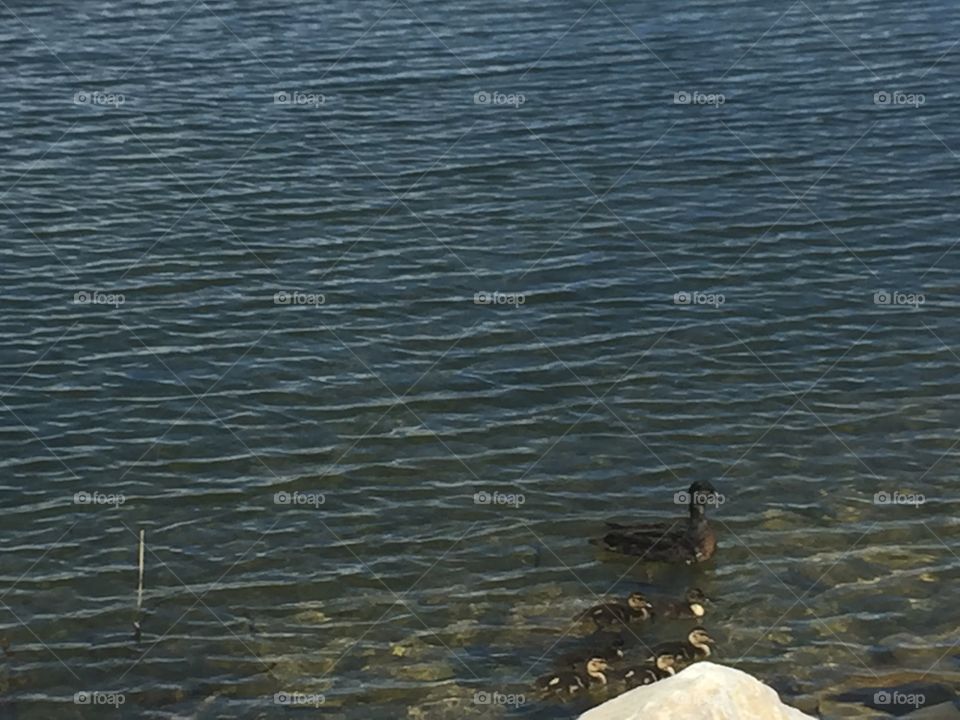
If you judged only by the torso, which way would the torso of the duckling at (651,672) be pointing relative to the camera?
to the viewer's right

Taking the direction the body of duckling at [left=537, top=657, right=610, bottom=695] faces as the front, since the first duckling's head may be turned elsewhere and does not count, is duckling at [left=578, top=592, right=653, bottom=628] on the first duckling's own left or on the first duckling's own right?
on the first duckling's own left

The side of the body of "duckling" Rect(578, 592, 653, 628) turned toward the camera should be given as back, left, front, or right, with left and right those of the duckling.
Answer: right

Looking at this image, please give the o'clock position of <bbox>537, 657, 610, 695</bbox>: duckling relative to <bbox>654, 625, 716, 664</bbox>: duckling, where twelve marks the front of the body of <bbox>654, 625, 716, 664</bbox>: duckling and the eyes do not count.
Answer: <bbox>537, 657, 610, 695</bbox>: duckling is roughly at 5 o'clock from <bbox>654, 625, 716, 664</bbox>: duckling.

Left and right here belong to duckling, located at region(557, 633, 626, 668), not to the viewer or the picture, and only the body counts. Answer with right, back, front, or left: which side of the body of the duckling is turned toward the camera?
right

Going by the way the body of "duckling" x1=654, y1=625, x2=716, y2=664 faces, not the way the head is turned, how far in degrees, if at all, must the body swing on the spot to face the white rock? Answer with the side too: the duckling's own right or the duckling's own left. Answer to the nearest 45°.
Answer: approximately 90° to the duckling's own right

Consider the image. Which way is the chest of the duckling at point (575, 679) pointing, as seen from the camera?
to the viewer's right

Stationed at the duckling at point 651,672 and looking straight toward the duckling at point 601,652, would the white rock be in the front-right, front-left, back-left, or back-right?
back-left

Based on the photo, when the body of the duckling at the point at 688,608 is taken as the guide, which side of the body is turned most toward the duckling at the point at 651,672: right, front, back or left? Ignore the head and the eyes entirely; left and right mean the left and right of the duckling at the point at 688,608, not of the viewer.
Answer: right

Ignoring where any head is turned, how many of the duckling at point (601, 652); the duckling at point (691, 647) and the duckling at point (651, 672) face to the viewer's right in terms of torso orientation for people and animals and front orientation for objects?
3

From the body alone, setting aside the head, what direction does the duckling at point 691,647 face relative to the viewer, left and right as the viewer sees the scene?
facing to the right of the viewer

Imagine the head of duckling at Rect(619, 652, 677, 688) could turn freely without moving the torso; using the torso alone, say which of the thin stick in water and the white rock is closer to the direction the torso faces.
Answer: the white rock

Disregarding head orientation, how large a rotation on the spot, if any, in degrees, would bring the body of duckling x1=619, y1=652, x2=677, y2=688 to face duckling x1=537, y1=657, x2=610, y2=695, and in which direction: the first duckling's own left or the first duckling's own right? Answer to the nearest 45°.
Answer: approximately 180°

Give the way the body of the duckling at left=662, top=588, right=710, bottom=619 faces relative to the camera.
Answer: to the viewer's right
